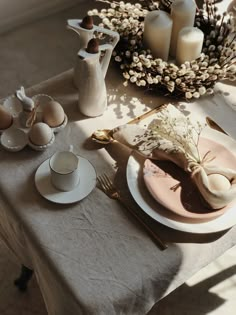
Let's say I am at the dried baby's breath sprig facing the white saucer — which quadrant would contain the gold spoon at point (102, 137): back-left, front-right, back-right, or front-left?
front-right

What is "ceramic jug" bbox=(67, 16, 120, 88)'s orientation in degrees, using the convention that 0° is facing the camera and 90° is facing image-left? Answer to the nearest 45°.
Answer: approximately 90°

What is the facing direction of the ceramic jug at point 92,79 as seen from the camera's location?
facing the viewer and to the left of the viewer

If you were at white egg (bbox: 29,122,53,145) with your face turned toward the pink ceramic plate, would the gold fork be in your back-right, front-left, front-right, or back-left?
front-right
